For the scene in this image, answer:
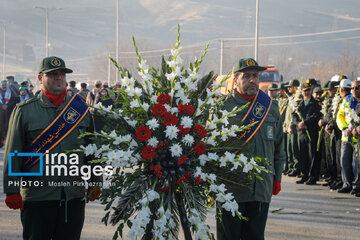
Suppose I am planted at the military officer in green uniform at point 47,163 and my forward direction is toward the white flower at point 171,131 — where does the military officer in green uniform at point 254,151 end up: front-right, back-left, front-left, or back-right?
front-left

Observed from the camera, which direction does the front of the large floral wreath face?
facing the viewer

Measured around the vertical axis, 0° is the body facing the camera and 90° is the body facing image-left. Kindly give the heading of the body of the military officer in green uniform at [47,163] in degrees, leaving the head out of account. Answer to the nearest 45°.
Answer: approximately 315°

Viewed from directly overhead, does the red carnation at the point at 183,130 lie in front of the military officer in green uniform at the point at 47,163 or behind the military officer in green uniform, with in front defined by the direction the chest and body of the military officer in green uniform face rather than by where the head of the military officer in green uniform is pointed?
in front

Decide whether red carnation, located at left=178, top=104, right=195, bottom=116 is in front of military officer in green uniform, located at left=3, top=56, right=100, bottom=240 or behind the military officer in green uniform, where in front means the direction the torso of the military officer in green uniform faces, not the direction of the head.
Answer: in front

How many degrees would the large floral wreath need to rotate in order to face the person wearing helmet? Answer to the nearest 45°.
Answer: approximately 135° to its left

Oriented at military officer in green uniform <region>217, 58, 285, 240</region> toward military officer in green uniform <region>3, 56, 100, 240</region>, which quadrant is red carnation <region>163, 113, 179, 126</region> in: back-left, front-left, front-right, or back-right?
front-left
